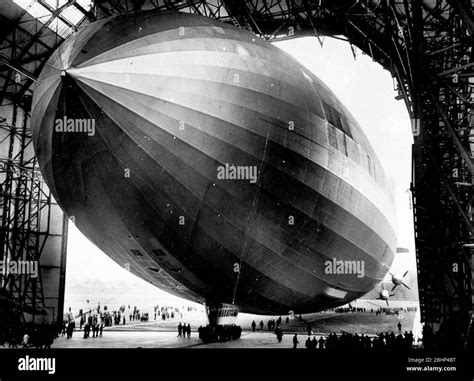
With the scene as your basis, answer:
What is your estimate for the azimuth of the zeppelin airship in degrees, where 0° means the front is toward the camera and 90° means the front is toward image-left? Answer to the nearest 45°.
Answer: approximately 45°
